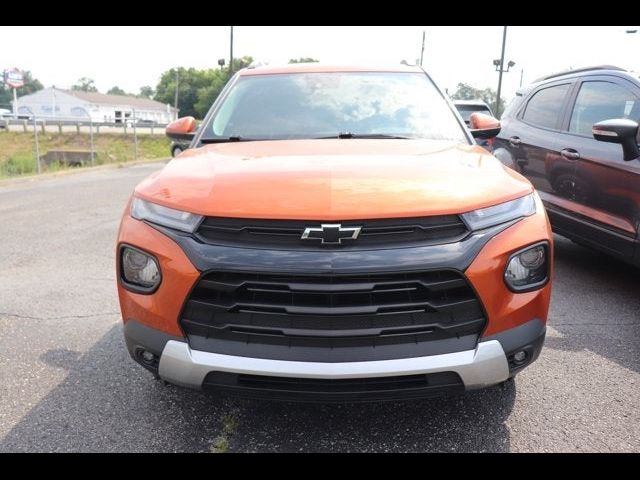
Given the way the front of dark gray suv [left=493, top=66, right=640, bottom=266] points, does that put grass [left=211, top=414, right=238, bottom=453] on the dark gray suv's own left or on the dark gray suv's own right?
on the dark gray suv's own right

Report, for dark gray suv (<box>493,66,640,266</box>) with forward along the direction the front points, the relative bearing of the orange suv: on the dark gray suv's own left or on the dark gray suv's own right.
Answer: on the dark gray suv's own right

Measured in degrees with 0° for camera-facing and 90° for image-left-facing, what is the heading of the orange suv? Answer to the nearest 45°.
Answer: approximately 0°

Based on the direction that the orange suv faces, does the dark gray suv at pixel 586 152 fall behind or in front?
behind

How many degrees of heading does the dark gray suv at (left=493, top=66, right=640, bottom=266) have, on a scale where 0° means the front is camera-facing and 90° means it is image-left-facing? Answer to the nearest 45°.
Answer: approximately 315°
